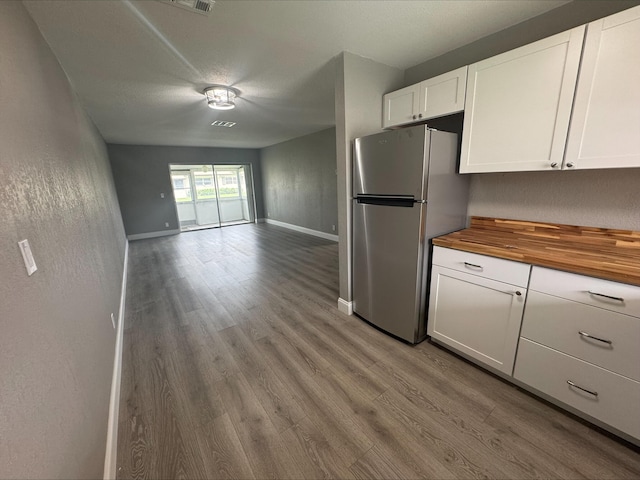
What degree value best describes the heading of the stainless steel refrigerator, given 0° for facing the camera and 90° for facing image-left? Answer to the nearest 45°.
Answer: approximately 45°

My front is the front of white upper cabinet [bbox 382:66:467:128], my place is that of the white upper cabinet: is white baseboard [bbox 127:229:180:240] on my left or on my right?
on my right

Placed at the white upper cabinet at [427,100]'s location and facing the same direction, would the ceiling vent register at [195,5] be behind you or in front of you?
in front

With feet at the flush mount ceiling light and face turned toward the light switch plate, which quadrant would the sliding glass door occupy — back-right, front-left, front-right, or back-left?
back-right

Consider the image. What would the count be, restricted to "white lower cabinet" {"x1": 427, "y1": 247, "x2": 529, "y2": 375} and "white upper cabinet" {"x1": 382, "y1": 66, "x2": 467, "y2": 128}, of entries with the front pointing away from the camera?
0

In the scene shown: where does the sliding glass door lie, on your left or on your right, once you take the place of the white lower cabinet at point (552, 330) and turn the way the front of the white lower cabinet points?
on your right

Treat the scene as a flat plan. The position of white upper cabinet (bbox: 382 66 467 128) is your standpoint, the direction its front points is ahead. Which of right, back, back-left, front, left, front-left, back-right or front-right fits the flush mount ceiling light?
front-right

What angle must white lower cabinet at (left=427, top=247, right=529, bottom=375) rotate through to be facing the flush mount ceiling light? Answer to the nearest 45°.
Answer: approximately 45° to its right

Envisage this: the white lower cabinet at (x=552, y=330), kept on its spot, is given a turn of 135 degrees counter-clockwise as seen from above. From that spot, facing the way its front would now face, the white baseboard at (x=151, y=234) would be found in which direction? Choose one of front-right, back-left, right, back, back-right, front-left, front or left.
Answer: back

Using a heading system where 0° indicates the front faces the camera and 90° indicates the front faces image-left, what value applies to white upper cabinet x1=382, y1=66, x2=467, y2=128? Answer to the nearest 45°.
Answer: approximately 45°
